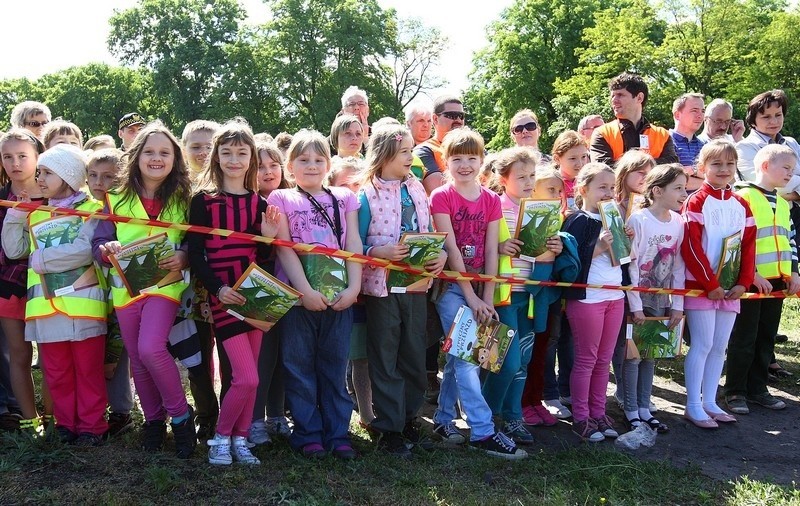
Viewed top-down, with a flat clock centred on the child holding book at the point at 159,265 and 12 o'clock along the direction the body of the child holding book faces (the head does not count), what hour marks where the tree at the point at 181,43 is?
The tree is roughly at 6 o'clock from the child holding book.

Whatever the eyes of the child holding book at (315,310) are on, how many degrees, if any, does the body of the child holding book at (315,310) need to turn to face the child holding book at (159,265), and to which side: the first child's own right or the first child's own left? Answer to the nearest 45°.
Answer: approximately 90° to the first child's own right

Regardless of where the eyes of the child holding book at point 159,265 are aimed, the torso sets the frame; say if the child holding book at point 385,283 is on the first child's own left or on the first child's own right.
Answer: on the first child's own left

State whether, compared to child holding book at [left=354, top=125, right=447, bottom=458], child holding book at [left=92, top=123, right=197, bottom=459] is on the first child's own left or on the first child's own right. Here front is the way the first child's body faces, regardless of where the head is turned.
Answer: on the first child's own right

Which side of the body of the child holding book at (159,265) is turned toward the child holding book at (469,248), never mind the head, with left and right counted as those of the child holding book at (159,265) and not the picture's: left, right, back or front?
left

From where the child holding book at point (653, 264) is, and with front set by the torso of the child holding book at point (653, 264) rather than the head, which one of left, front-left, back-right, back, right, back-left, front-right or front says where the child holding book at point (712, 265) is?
left

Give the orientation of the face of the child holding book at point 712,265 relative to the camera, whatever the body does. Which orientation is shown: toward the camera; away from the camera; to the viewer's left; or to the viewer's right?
toward the camera

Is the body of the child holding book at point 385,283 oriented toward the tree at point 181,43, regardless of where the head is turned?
no

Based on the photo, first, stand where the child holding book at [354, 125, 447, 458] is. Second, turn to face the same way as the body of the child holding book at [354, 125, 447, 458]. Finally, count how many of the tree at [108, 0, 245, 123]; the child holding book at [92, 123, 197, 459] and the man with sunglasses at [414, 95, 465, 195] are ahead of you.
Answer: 0

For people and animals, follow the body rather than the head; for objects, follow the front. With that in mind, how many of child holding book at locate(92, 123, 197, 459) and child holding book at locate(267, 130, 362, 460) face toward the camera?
2

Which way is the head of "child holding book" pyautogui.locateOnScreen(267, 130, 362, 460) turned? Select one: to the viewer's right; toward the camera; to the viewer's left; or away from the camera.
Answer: toward the camera

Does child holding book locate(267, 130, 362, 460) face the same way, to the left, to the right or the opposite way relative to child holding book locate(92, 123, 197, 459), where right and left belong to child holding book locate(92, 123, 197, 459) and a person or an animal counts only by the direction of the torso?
the same way

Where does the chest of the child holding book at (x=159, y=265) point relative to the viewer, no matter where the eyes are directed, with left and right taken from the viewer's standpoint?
facing the viewer

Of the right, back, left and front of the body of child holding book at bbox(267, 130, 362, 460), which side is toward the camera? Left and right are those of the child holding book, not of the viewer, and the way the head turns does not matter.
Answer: front

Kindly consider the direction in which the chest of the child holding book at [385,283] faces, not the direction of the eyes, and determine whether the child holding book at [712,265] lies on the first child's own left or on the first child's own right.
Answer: on the first child's own left

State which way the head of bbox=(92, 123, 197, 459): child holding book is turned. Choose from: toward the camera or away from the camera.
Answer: toward the camera

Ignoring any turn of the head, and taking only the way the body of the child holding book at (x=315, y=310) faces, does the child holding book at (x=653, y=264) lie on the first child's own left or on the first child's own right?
on the first child's own left
